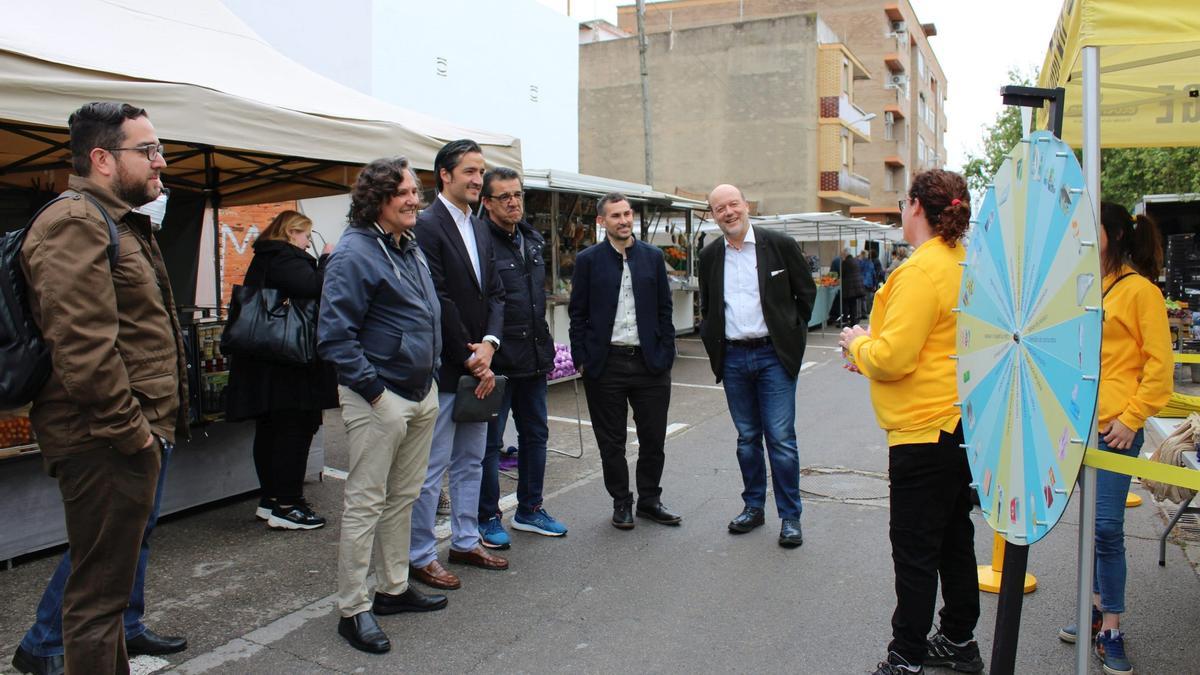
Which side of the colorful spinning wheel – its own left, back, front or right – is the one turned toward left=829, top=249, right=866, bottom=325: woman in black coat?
right

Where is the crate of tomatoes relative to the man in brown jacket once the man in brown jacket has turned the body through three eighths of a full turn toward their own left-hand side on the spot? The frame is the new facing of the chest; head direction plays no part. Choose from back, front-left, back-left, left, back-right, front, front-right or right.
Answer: front-right

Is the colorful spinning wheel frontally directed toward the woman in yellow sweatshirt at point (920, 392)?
no

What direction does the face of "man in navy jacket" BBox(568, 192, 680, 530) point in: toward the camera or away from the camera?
toward the camera

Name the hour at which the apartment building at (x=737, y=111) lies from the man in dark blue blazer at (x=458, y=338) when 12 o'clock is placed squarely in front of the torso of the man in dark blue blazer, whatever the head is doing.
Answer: The apartment building is roughly at 8 o'clock from the man in dark blue blazer.

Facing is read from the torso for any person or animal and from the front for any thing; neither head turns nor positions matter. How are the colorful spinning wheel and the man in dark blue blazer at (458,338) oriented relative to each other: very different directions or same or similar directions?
very different directions

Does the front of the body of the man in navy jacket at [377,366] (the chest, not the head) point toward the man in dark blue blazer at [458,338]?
no

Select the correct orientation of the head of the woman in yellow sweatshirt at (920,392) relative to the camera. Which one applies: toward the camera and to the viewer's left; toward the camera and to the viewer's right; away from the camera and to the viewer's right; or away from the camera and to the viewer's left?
away from the camera and to the viewer's left

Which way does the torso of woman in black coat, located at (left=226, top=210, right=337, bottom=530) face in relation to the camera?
to the viewer's right

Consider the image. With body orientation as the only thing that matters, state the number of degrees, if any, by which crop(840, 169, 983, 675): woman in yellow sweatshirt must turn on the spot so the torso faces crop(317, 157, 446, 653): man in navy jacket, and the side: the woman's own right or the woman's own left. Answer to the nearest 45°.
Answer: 0° — they already face them

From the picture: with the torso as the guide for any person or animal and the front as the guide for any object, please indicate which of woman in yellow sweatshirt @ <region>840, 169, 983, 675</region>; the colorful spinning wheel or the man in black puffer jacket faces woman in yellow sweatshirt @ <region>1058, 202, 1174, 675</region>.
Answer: the man in black puffer jacket

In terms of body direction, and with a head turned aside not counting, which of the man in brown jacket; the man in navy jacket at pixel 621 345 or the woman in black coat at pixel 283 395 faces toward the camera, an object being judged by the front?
the man in navy jacket

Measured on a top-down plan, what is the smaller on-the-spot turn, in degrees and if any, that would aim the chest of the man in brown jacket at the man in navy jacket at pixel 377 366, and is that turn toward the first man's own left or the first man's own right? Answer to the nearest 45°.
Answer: approximately 45° to the first man's own left

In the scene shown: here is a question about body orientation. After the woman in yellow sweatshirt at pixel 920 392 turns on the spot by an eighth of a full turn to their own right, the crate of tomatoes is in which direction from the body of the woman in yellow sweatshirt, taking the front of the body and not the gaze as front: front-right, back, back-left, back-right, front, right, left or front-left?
front-left

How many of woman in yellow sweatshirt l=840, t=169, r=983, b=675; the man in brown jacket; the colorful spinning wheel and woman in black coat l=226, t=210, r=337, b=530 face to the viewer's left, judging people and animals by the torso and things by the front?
2

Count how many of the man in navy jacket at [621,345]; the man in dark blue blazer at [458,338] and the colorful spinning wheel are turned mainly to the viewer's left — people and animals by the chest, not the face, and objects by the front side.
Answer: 1
